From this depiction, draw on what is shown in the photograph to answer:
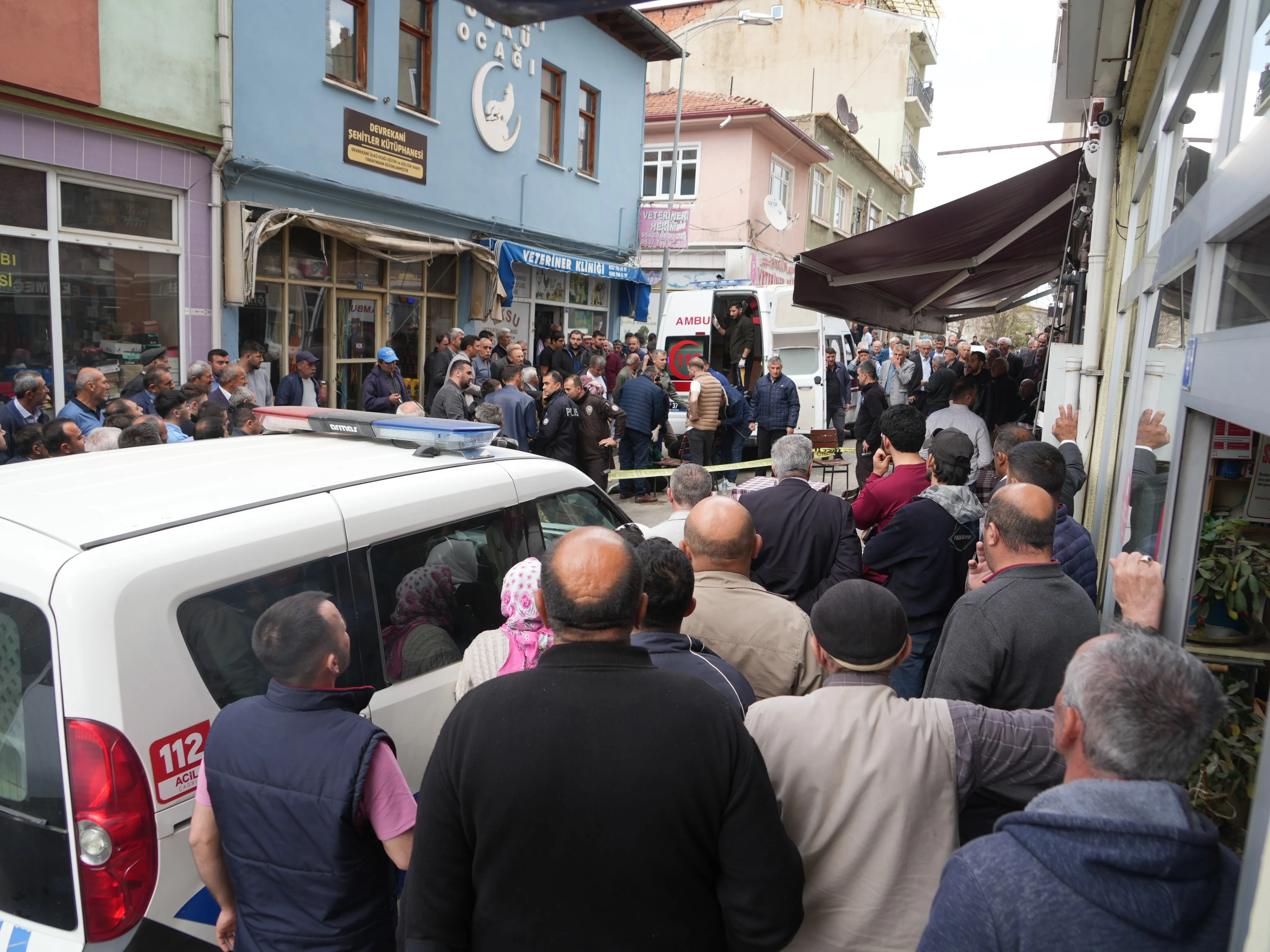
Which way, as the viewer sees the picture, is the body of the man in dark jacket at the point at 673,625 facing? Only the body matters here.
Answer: away from the camera

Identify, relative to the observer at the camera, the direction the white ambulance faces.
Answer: facing away from the viewer

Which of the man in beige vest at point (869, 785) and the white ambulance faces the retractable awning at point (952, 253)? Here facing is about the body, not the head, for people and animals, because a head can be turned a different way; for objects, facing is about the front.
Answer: the man in beige vest

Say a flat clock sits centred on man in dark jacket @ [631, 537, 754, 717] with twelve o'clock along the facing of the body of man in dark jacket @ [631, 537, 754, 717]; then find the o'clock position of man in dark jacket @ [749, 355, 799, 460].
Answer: man in dark jacket @ [749, 355, 799, 460] is roughly at 12 o'clock from man in dark jacket @ [631, 537, 754, 717].

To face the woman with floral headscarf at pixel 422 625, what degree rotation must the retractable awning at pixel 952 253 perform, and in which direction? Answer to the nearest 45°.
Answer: approximately 90° to its left

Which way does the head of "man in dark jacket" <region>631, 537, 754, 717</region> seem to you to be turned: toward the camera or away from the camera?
away from the camera
